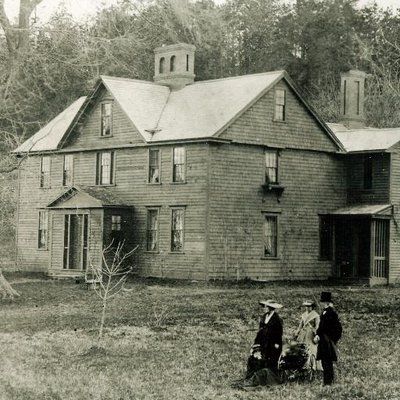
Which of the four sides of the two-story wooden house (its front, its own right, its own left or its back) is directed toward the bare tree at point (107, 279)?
front

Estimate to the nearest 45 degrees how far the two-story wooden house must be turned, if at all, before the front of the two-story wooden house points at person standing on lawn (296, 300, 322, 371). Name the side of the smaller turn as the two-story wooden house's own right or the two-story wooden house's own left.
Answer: approximately 45° to the two-story wooden house's own left

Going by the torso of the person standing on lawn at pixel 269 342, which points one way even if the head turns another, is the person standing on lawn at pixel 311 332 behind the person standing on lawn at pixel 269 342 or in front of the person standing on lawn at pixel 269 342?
behind

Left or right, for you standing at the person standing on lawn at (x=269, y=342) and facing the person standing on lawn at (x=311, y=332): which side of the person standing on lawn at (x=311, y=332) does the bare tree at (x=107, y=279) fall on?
left

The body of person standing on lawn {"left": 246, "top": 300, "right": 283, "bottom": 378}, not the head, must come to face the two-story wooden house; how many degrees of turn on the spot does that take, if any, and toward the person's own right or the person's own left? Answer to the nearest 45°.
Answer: approximately 135° to the person's own right

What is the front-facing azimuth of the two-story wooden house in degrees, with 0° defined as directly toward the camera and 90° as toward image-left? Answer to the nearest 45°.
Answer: approximately 45°

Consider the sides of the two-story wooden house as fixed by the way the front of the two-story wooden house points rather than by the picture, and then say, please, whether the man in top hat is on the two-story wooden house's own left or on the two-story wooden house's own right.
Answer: on the two-story wooden house's own left

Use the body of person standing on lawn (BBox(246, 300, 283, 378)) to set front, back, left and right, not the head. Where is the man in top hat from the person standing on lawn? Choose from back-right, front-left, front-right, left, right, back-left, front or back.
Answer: back-left

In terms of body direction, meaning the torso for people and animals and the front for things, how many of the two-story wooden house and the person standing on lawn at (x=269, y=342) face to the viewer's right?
0

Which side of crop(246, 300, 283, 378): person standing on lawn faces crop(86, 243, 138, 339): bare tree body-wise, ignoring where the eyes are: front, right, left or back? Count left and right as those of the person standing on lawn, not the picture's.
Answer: right

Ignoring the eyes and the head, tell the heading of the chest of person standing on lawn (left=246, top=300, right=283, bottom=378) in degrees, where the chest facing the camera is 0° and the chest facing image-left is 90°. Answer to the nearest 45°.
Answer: approximately 45°
